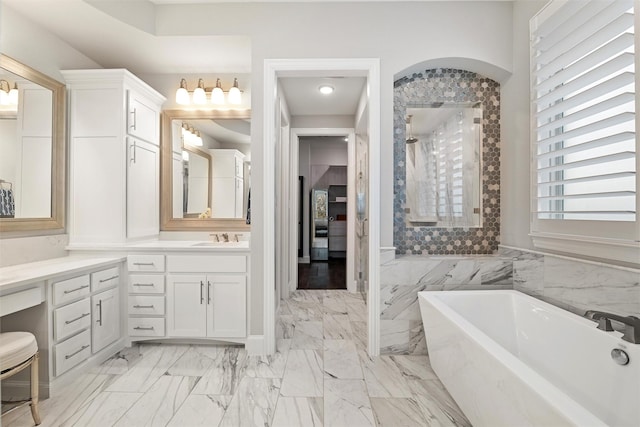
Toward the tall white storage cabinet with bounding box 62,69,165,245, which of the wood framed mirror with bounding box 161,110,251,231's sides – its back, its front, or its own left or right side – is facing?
right

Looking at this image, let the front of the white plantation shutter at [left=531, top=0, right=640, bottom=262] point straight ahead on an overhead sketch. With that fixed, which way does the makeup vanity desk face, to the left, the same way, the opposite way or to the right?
the opposite way

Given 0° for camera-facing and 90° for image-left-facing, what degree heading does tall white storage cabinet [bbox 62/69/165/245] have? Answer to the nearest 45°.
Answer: approximately 315°

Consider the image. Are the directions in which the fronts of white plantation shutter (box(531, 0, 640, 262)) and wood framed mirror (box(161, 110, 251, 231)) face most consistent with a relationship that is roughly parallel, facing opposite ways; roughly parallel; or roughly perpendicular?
roughly perpendicular

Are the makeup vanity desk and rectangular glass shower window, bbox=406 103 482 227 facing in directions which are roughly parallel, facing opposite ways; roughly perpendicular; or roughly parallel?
roughly perpendicular

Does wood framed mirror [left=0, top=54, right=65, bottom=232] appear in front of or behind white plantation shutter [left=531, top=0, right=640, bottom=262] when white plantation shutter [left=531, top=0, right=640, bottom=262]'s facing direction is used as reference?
in front

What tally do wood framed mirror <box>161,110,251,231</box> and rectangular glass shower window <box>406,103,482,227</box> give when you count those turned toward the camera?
2

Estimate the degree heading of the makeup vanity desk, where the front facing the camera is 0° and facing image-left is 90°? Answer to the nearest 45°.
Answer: approximately 315°

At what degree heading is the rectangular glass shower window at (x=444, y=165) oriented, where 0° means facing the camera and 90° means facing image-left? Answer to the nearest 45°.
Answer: approximately 0°

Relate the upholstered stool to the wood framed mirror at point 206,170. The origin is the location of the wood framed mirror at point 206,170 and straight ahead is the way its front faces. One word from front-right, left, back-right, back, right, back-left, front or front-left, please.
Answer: front-right

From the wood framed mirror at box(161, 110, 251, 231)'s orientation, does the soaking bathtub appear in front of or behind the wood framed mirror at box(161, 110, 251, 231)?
in front
